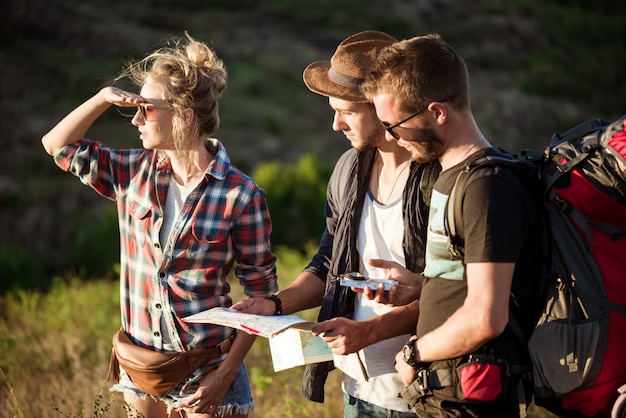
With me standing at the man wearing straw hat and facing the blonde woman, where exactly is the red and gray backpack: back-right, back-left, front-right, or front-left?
back-left

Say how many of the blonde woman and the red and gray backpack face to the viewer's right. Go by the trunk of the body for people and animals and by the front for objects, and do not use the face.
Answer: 1

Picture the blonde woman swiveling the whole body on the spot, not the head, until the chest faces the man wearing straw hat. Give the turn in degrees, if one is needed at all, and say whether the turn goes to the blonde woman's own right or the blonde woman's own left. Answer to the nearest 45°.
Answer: approximately 90° to the blonde woman's own left

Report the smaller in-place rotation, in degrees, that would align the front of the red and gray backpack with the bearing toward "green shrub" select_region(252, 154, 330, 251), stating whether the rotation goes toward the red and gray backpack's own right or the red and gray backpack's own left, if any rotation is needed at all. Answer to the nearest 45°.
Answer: approximately 90° to the red and gray backpack's own left

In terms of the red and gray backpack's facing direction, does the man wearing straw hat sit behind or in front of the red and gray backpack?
behind

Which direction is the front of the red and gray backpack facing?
to the viewer's right

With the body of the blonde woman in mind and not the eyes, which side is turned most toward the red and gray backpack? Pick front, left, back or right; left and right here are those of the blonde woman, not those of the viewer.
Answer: left

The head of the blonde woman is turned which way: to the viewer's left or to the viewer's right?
to the viewer's left

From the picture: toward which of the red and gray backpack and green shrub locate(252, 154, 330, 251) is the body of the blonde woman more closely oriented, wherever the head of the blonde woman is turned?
the red and gray backpack

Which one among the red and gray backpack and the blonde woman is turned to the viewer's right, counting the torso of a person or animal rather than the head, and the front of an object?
the red and gray backpack

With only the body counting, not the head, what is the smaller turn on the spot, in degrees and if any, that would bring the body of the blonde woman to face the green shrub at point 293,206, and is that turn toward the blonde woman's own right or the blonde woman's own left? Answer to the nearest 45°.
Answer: approximately 135° to the blonde woman's own right

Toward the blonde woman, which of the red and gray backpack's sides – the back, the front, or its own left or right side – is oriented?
back
